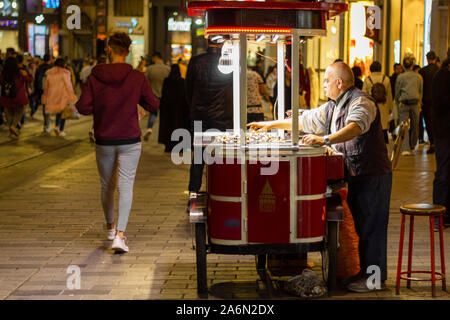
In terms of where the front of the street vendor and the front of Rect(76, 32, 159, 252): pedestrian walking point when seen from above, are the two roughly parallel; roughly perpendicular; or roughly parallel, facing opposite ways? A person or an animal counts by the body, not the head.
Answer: roughly perpendicular

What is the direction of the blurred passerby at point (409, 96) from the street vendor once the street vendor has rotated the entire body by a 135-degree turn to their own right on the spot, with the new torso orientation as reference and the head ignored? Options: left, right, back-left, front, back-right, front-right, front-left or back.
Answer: front-left

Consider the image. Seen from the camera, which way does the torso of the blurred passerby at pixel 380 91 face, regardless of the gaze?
away from the camera

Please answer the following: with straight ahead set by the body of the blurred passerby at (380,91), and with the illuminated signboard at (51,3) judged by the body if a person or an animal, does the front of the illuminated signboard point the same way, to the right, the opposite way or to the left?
the opposite way

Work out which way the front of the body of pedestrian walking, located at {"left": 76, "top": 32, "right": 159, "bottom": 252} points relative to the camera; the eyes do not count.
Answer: away from the camera

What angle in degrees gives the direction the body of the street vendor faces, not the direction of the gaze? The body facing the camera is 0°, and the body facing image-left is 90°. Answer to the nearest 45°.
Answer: approximately 90°

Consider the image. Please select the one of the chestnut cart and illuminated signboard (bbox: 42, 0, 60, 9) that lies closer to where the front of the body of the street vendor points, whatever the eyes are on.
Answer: the chestnut cart

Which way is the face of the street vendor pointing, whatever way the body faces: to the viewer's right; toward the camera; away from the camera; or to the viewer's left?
to the viewer's left
